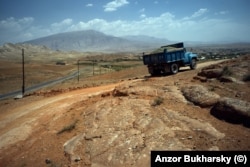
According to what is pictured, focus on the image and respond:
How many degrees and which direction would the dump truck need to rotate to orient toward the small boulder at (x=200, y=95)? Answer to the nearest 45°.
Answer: approximately 135° to its right

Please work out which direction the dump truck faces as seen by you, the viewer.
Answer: facing away from the viewer and to the right of the viewer
